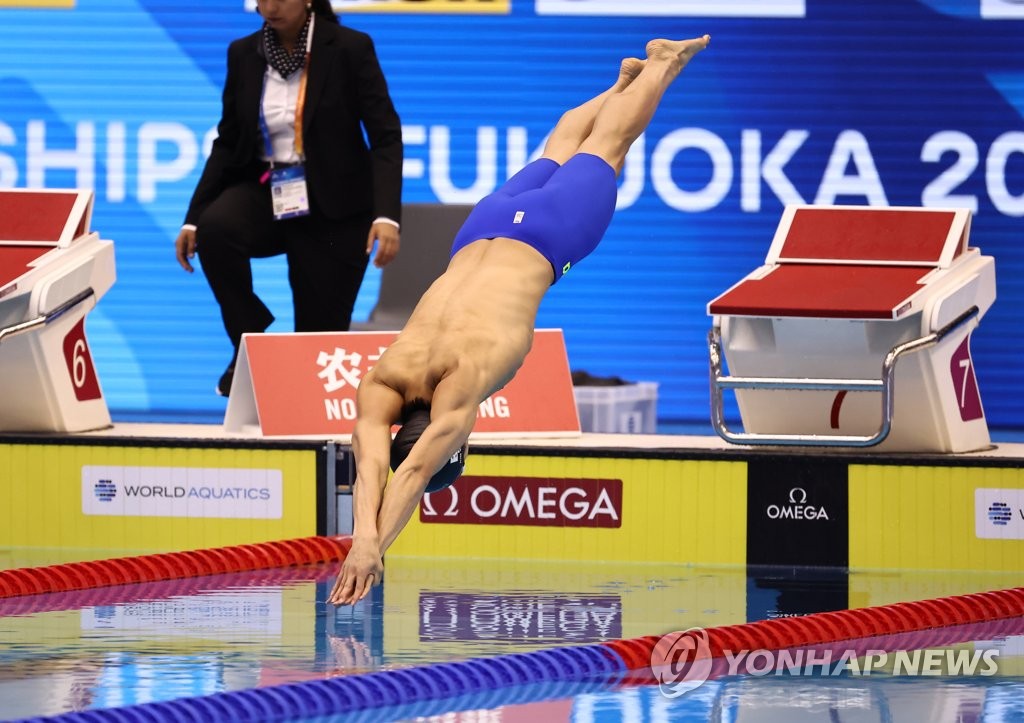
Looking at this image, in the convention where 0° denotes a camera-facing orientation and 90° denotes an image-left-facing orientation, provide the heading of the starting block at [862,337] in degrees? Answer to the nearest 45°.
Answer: approximately 0°

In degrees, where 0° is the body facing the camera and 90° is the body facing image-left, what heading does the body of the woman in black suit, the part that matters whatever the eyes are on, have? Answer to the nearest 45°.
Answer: approximately 45°

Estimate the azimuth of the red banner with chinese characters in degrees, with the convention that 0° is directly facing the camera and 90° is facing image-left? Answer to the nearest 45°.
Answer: approximately 0°

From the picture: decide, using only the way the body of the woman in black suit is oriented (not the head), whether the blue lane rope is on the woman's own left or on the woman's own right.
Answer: on the woman's own left

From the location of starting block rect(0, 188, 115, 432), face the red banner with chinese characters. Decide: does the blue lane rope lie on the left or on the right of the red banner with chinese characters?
right

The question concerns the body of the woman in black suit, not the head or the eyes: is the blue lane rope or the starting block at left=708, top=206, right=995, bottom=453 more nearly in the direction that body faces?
the blue lane rope

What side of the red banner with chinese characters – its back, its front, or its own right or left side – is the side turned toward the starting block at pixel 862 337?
left

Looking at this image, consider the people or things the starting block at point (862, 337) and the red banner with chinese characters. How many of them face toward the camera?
2

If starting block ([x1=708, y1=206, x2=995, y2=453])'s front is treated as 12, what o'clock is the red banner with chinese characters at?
The red banner with chinese characters is roughly at 3 o'clock from the starting block.
